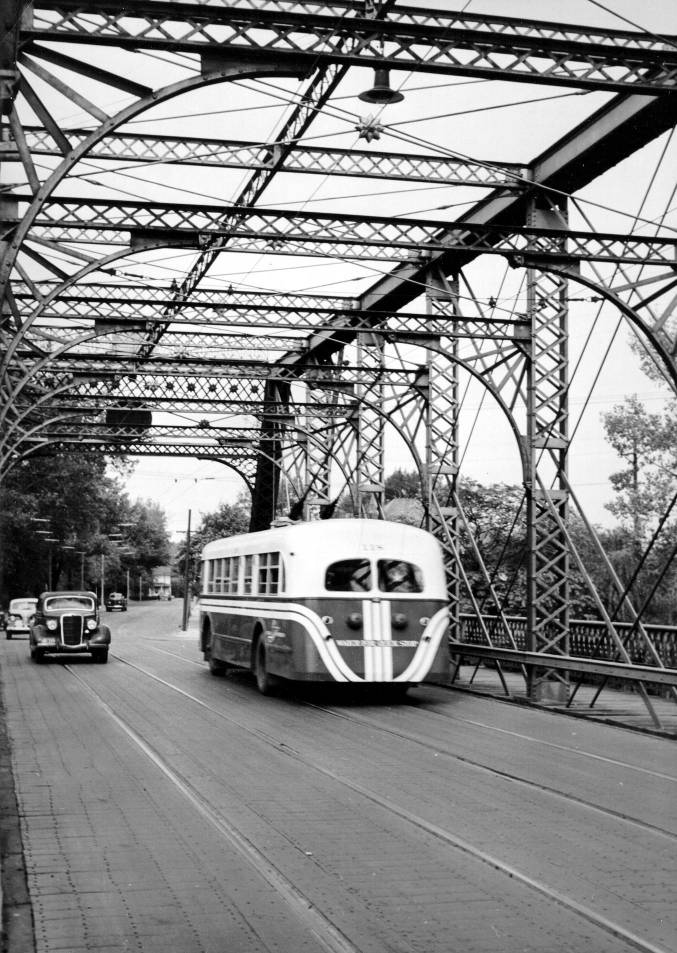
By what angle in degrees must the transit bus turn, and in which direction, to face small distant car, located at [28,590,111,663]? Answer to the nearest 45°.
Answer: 0° — it already faces it

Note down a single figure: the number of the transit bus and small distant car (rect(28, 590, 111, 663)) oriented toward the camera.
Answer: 1

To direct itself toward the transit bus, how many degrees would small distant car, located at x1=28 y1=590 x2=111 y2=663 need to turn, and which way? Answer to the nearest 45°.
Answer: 0° — it already faces it

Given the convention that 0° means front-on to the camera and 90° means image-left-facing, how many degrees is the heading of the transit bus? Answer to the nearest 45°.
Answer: approximately 135°

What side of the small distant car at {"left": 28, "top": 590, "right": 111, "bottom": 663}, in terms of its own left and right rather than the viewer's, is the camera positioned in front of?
front
